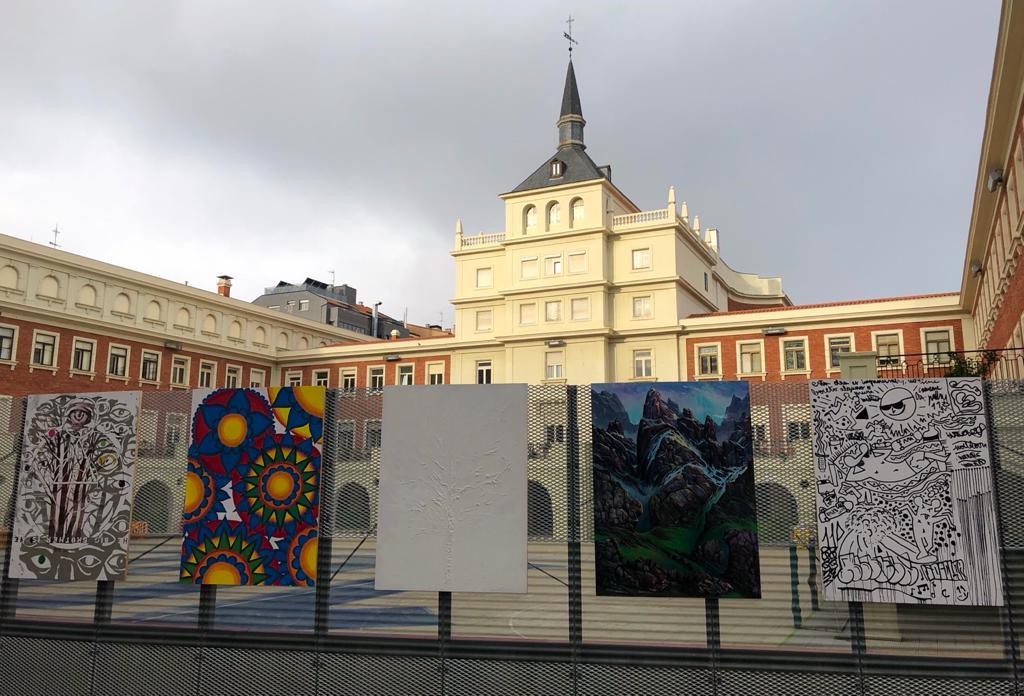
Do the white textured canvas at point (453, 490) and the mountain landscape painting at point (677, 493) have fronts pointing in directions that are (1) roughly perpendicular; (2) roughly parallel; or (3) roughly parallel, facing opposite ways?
roughly parallel

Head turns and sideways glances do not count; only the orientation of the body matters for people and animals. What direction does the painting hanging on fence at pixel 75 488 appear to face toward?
toward the camera

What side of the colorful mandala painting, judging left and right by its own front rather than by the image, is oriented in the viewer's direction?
front

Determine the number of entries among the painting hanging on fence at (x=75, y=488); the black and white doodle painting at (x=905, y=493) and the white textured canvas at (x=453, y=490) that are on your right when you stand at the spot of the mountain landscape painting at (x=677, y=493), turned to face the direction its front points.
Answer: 2

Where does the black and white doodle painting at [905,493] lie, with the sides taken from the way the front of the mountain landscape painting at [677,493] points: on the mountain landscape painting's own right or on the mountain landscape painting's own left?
on the mountain landscape painting's own left

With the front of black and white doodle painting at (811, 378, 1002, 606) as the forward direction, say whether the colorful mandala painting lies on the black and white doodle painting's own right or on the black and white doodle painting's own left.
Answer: on the black and white doodle painting's own right

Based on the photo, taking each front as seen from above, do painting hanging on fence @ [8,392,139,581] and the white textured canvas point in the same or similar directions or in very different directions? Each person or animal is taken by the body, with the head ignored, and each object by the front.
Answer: same or similar directions

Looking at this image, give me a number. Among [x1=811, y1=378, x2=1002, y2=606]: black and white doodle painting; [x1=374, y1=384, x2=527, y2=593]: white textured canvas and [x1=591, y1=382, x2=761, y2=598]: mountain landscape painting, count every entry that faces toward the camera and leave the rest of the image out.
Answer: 3

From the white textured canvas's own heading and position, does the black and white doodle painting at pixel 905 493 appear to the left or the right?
on its left

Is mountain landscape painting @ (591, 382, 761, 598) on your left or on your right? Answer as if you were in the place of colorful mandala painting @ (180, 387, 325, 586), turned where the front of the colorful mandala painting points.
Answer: on your left

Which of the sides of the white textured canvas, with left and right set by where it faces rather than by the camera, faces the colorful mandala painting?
right

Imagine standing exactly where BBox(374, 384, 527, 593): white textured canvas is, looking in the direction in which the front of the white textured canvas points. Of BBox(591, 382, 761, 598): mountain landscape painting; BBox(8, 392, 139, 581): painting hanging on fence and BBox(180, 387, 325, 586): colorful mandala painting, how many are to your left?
1
